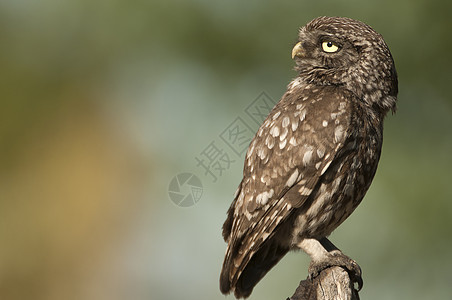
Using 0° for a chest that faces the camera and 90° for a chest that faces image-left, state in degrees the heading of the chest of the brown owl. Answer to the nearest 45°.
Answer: approximately 270°
